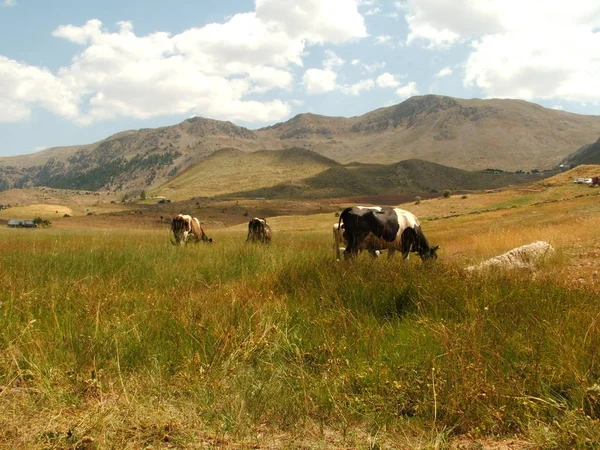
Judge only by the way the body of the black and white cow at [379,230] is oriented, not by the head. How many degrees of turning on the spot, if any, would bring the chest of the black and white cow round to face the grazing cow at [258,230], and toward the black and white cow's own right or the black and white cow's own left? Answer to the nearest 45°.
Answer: approximately 135° to the black and white cow's own left

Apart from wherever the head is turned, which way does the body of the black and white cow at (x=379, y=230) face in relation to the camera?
to the viewer's right
